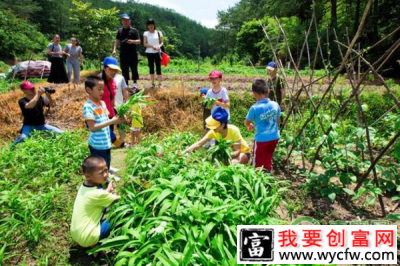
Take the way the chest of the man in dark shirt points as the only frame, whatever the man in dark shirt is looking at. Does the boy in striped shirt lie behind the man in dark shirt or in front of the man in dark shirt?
in front

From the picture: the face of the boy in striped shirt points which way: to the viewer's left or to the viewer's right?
to the viewer's right

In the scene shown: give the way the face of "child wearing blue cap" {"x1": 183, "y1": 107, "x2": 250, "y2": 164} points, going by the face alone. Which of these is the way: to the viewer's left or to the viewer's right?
to the viewer's left

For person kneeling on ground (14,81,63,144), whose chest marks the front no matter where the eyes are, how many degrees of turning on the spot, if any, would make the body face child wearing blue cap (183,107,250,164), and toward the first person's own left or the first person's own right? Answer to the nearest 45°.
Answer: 0° — they already face them

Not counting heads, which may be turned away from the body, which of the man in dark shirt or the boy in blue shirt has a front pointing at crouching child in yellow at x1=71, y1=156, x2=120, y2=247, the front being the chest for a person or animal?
the man in dark shirt

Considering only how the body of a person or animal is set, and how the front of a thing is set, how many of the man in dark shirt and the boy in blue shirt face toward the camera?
1

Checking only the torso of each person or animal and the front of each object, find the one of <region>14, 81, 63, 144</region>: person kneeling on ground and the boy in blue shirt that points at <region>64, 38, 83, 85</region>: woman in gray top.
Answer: the boy in blue shirt

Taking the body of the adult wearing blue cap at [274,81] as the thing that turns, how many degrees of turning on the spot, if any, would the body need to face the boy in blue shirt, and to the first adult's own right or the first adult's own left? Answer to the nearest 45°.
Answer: approximately 45° to the first adult's own left

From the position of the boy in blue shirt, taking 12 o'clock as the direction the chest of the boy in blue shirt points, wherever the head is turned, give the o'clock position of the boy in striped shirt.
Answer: The boy in striped shirt is roughly at 10 o'clock from the boy in blue shirt.

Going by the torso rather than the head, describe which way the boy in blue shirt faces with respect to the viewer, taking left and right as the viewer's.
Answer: facing away from the viewer and to the left of the viewer

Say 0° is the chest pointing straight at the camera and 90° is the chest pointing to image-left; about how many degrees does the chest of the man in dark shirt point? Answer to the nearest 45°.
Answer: approximately 0°

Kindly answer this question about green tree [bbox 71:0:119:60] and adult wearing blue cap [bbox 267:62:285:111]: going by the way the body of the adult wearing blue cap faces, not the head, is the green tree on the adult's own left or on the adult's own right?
on the adult's own right

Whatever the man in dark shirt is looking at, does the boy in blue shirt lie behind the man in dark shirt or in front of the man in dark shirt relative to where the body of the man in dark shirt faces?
in front
